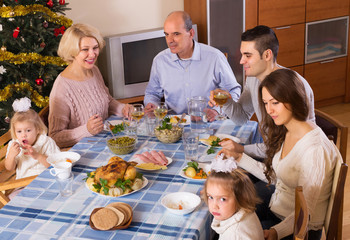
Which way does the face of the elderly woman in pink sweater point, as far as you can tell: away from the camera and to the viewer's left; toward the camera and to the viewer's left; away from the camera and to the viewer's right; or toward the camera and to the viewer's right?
toward the camera and to the viewer's right

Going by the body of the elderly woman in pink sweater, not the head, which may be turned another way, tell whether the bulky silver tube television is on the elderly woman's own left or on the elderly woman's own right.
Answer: on the elderly woman's own left

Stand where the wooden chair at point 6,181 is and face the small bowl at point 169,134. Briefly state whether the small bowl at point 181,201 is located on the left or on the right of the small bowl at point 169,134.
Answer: right

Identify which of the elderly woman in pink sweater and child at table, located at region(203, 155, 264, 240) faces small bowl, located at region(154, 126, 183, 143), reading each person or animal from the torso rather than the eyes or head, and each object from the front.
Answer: the elderly woman in pink sweater

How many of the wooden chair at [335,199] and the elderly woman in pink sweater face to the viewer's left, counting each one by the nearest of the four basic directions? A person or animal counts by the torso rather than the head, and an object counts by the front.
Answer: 1

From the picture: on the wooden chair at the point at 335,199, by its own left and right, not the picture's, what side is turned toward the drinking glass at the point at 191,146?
front

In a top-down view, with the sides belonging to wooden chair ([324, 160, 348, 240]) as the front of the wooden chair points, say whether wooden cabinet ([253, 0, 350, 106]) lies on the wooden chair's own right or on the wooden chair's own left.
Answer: on the wooden chair's own right

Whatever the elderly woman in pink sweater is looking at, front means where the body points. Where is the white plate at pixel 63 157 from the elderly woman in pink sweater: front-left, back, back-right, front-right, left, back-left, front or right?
front-right

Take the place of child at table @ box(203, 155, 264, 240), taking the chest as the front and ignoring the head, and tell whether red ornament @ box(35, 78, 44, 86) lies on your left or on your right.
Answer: on your right

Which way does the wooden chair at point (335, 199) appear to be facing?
to the viewer's left

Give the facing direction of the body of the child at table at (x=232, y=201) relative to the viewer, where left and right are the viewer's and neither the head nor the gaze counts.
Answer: facing the viewer and to the left of the viewer

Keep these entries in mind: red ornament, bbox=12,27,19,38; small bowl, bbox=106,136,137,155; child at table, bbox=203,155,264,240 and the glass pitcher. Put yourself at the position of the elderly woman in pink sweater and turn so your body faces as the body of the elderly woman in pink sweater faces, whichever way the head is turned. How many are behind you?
1

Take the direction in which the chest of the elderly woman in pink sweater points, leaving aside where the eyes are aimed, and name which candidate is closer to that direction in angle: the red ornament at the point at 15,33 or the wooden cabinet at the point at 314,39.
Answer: the wooden cabinet
